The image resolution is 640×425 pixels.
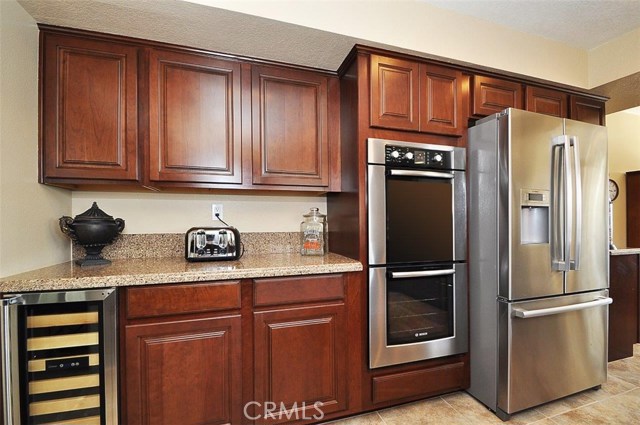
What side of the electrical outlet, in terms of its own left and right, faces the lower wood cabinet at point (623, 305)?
left

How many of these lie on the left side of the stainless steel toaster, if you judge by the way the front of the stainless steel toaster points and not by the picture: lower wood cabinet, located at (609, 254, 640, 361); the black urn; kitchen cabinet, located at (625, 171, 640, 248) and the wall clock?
3

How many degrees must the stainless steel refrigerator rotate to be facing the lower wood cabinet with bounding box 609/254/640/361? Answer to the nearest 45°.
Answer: approximately 90° to its left

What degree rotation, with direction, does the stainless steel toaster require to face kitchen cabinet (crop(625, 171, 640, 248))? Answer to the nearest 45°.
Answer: approximately 90° to its left

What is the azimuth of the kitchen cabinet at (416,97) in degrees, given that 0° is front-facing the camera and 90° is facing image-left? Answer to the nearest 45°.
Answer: approximately 315°

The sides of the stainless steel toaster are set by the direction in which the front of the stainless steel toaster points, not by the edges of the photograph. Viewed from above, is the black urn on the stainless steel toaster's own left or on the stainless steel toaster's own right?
on the stainless steel toaster's own right

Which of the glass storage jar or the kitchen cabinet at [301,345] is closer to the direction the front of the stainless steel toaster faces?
the kitchen cabinet

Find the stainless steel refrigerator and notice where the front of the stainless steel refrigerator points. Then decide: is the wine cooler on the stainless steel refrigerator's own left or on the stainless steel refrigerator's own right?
on the stainless steel refrigerator's own right

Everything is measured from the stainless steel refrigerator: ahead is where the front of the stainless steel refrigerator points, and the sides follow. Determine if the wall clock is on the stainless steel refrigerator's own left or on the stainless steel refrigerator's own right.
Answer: on the stainless steel refrigerator's own left
